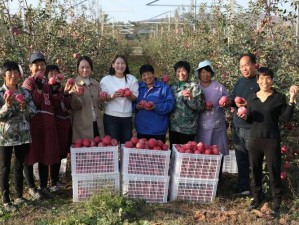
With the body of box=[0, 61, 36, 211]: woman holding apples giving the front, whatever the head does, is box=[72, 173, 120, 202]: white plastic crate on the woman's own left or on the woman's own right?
on the woman's own left

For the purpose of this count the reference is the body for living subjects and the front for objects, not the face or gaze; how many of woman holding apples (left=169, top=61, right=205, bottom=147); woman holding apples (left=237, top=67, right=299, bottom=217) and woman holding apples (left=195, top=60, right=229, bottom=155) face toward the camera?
3

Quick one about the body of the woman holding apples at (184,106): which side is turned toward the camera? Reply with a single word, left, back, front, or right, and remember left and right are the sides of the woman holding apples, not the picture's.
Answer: front

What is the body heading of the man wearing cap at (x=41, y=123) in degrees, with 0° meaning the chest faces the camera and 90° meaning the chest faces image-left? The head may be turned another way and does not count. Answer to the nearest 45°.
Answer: approximately 315°

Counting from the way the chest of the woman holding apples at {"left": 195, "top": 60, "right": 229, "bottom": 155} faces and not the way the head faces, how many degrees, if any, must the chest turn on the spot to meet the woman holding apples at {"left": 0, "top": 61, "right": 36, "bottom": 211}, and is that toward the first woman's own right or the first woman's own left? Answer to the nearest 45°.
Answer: approximately 45° to the first woman's own right

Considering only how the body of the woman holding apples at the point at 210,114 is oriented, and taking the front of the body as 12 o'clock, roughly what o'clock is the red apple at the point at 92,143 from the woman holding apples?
The red apple is roughly at 2 o'clock from the woman holding apples.

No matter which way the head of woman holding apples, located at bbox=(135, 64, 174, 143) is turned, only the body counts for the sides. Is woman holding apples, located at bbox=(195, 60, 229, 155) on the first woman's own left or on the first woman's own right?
on the first woman's own left

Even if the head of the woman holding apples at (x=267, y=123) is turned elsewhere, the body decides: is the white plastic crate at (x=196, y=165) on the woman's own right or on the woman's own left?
on the woman's own right

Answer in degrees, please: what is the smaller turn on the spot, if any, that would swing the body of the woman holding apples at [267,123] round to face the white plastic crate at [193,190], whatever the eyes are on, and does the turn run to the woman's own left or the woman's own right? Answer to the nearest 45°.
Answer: approximately 90° to the woman's own right
